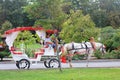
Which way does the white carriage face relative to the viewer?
to the viewer's right

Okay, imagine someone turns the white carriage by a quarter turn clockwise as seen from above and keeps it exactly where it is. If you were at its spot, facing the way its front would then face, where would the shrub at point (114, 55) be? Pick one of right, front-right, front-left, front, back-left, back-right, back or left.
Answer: back-left

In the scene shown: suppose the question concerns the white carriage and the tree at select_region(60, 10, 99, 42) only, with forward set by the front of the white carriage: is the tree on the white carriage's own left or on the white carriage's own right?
on the white carriage's own left

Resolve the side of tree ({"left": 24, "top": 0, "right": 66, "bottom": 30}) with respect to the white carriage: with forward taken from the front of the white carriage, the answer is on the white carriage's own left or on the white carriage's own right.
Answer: on the white carriage's own left

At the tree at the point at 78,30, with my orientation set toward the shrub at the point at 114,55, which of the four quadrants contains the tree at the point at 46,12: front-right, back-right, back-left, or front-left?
back-left

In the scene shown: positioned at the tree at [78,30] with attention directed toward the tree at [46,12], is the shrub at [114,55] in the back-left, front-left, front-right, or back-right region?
back-right
